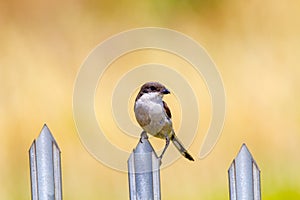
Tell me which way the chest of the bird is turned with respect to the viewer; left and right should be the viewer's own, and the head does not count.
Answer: facing the viewer and to the left of the viewer
